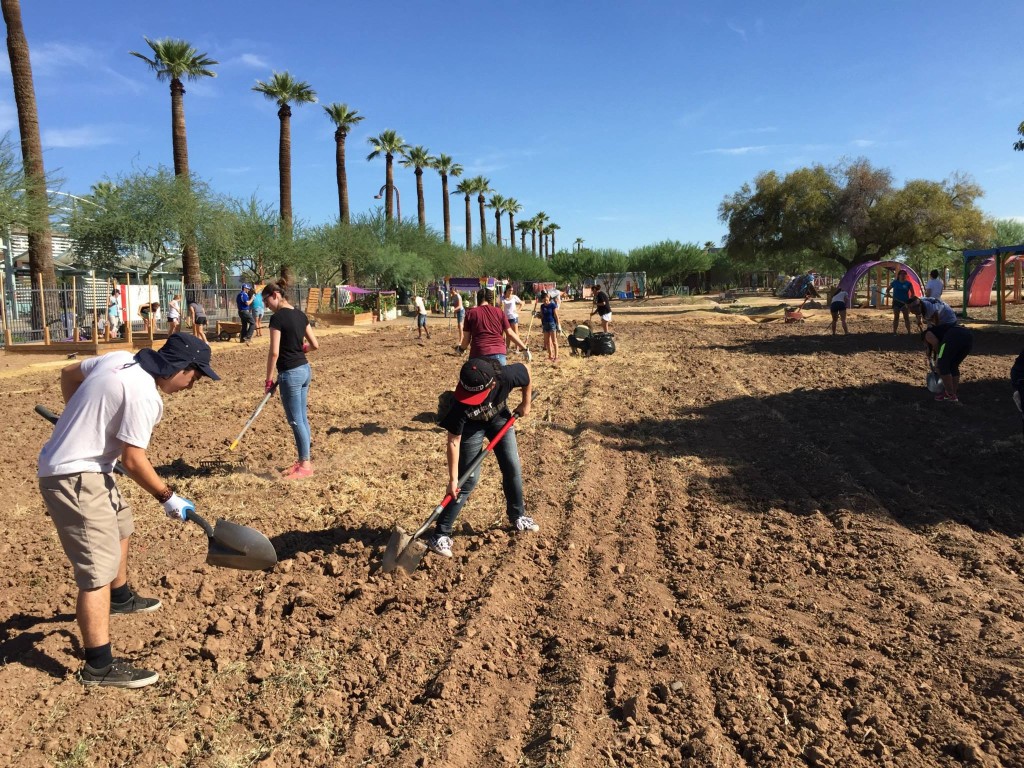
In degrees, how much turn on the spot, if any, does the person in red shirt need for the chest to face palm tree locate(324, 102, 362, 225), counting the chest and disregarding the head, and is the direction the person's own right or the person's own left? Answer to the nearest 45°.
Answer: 0° — they already face it

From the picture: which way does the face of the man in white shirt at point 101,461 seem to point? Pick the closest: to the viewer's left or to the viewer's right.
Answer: to the viewer's right

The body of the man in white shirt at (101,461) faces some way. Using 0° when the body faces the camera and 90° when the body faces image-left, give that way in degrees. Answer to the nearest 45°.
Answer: approximately 270°

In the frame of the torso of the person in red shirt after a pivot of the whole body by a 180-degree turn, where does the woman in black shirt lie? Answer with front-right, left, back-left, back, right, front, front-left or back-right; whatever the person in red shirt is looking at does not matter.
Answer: front-right

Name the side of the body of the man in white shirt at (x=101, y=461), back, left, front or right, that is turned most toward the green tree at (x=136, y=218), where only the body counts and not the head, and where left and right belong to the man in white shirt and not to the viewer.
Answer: left

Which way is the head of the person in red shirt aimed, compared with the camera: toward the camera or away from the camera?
away from the camera

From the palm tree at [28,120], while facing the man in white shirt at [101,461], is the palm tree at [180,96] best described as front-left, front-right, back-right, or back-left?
back-left

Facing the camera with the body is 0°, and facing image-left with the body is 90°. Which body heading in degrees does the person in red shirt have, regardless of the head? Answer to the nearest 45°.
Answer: approximately 180°

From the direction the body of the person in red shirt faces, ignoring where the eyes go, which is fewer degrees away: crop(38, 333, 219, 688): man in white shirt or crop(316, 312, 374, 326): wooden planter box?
the wooden planter box

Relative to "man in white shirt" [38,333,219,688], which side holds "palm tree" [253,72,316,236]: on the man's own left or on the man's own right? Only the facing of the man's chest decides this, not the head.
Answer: on the man's own left

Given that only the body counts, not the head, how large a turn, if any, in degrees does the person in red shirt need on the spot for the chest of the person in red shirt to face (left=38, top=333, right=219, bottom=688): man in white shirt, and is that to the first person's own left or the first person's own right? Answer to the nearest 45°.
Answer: approximately 180°

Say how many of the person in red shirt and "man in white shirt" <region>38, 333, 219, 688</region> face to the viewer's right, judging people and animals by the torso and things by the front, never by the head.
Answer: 1

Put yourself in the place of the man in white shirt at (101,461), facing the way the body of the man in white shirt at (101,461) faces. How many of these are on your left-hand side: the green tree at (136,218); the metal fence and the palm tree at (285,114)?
3
